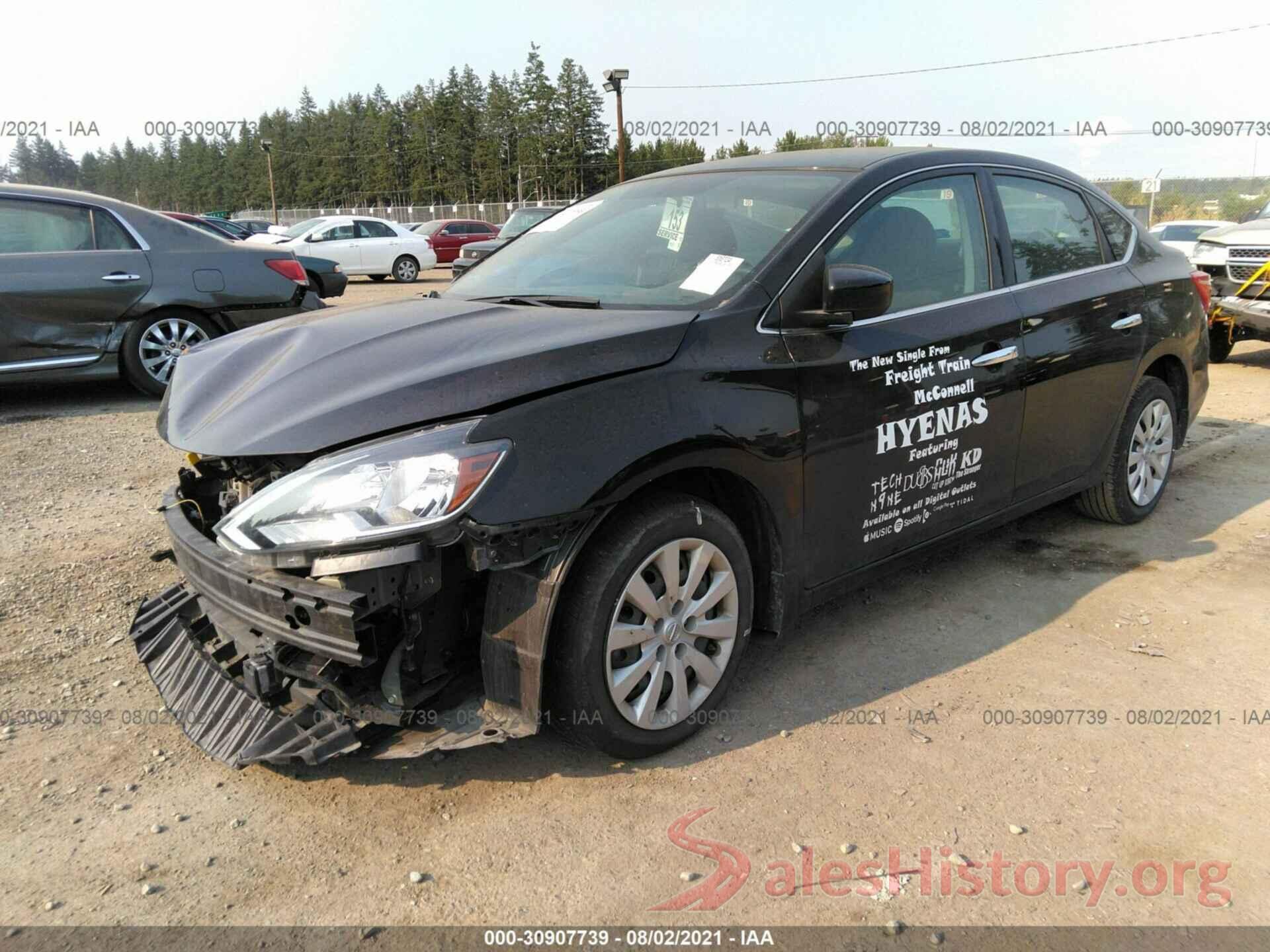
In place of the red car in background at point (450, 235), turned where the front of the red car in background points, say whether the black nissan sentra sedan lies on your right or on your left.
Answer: on your left

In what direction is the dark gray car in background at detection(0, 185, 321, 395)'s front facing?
to the viewer's left

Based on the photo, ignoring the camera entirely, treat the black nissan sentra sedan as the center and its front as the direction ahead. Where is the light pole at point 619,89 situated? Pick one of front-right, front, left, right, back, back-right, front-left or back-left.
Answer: back-right

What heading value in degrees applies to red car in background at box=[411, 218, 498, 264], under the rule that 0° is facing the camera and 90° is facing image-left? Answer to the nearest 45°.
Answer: approximately 45°

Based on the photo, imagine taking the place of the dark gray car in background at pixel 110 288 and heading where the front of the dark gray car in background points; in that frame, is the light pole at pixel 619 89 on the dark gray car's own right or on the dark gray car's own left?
on the dark gray car's own right

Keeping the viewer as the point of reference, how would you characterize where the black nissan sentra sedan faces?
facing the viewer and to the left of the viewer

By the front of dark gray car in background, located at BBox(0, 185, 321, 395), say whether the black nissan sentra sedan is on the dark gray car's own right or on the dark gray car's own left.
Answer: on the dark gray car's own left

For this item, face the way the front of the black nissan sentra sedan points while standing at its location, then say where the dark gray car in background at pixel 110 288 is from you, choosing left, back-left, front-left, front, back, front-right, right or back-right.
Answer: right

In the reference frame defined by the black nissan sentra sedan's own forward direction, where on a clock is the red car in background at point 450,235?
The red car in background is roughly at 4 o'clock from the black nissan sentra sedan.

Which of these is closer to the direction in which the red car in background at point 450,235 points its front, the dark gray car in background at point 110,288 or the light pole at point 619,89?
the dark gray car in background

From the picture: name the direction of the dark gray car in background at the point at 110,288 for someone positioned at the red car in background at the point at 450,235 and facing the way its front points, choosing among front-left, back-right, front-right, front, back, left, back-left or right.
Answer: front-left

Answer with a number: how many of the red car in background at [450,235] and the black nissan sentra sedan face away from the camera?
0

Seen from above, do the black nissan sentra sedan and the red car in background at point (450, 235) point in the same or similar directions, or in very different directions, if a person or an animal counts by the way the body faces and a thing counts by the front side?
same or similar directions
